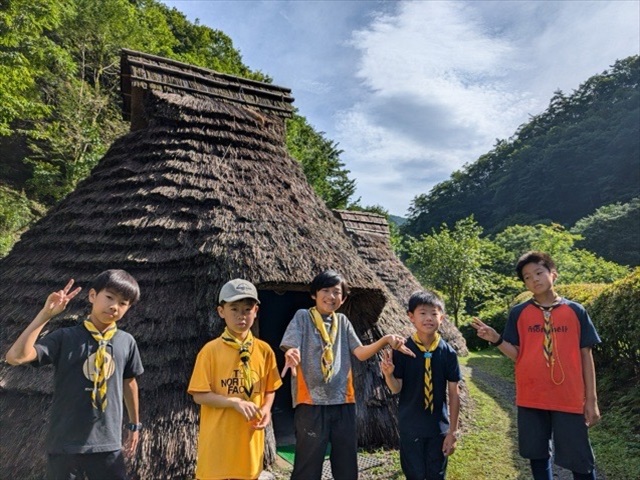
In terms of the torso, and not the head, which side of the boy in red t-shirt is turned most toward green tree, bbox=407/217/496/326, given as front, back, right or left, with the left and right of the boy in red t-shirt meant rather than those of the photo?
back

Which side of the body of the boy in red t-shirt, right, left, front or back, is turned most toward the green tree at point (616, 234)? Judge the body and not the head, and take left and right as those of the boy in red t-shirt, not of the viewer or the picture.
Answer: back

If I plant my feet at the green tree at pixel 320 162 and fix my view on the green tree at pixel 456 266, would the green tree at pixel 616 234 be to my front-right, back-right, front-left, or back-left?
front-left

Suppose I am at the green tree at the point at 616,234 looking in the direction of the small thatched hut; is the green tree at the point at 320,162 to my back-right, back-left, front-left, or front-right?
front-right

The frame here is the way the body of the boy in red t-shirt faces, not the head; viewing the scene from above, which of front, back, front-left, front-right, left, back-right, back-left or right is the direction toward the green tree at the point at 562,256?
back

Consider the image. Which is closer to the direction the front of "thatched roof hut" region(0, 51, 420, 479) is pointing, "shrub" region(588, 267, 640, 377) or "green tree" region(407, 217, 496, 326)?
the shrub

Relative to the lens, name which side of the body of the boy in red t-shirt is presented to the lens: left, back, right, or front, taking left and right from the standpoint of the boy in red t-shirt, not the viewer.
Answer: front

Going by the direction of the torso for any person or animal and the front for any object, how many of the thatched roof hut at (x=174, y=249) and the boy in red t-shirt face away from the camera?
0

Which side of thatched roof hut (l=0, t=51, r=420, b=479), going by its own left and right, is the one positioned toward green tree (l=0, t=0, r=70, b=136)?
back
